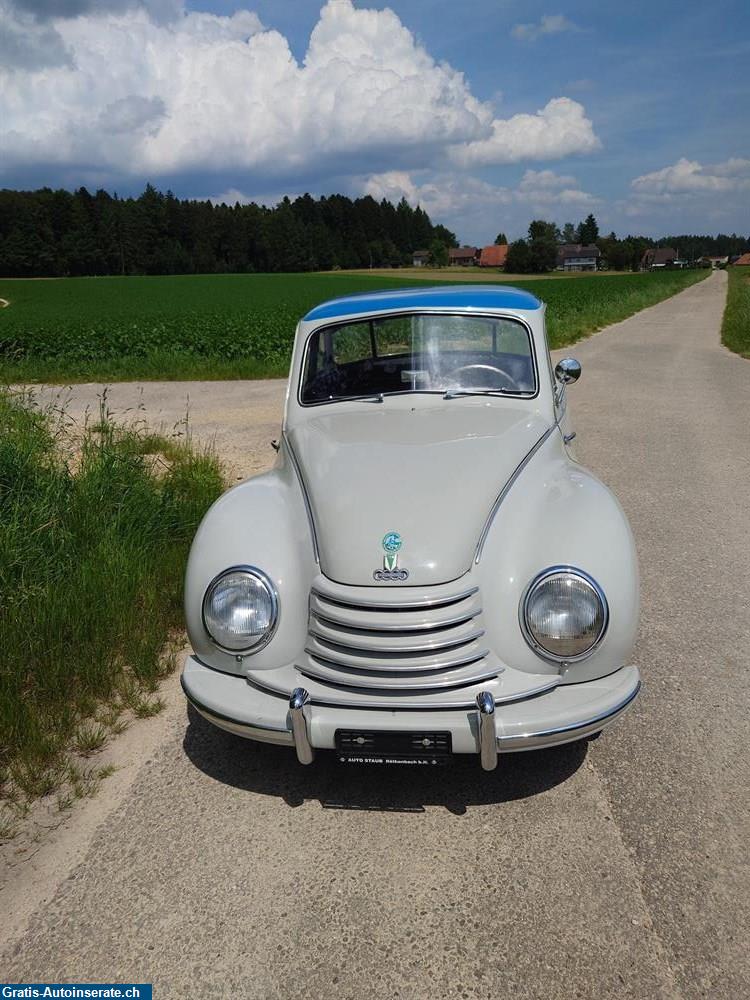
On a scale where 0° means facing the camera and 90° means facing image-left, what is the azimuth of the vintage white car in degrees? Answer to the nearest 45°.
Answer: approximately 0°
